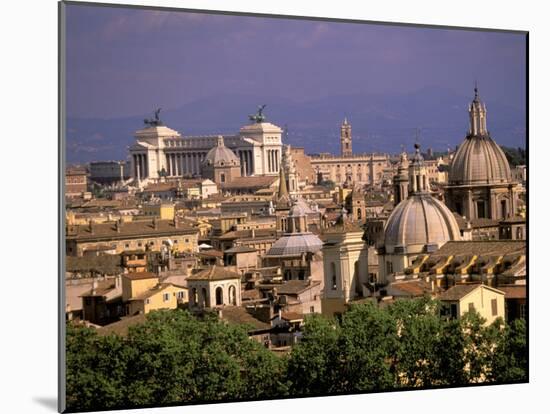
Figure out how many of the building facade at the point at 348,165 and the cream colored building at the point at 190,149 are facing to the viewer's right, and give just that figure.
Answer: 0

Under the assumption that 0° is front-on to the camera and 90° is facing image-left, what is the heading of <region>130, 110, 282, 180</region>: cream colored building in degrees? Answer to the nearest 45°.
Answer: approximately 45°

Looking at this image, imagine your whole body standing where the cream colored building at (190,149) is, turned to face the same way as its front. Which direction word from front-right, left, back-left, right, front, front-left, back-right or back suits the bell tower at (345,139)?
back-left

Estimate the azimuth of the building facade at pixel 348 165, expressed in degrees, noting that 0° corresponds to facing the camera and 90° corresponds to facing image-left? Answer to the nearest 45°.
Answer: approximately 0°
